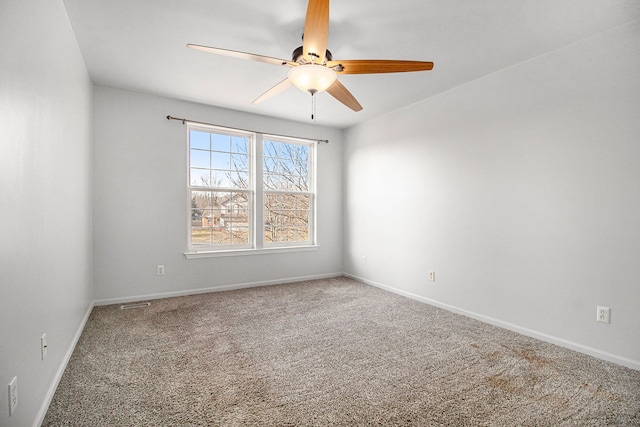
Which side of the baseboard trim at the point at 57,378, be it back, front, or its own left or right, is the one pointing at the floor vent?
left

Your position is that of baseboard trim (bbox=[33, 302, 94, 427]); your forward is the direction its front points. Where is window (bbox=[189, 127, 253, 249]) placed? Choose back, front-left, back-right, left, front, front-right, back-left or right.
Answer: front-left

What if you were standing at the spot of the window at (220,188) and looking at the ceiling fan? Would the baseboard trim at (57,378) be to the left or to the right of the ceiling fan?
right

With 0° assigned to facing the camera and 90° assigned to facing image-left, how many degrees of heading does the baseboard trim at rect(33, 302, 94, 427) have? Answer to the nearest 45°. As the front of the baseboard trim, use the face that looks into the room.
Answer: approximately 270°

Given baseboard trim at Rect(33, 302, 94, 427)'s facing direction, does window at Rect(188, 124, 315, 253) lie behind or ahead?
ahead

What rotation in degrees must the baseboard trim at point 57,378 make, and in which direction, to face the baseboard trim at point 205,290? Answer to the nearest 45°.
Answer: approximately 45° to its left

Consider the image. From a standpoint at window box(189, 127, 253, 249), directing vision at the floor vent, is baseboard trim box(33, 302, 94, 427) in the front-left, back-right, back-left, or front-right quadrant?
front-left
